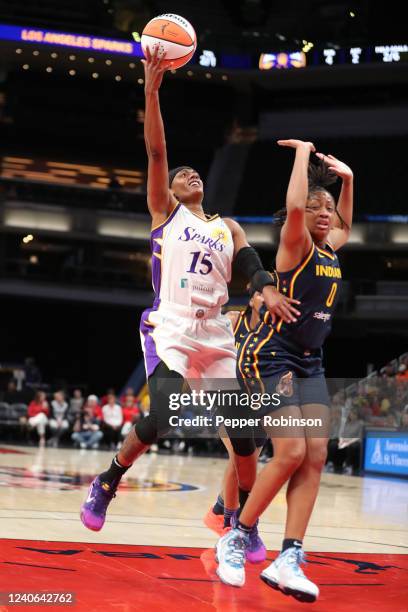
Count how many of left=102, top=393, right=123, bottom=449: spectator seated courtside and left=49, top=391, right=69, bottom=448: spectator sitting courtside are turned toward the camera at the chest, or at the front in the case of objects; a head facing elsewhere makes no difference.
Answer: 2

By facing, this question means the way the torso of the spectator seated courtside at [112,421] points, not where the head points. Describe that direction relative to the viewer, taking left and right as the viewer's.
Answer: facing the viewer

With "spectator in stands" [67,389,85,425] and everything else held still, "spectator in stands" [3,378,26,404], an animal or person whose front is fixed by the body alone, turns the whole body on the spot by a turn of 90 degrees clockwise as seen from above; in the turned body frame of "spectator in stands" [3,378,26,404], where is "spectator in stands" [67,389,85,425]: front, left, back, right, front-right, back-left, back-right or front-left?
back-left

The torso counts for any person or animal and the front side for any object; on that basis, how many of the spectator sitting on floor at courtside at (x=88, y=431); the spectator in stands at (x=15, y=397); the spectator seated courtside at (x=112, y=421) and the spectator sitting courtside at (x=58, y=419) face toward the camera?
4

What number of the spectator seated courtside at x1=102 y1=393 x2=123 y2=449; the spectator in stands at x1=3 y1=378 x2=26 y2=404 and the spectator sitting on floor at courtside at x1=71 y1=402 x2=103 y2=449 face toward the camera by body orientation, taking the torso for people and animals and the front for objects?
3

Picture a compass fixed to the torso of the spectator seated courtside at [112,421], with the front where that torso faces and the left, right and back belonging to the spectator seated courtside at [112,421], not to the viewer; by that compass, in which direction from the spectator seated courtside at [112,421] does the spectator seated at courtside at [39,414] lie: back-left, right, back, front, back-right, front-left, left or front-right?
right

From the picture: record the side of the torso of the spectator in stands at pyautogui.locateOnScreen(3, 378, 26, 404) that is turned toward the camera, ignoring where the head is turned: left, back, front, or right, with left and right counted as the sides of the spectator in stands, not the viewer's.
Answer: front
